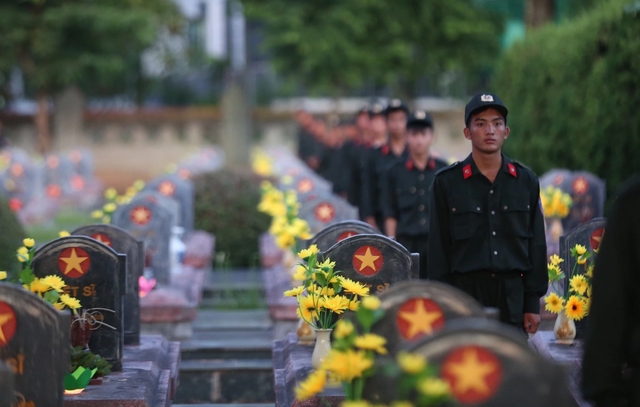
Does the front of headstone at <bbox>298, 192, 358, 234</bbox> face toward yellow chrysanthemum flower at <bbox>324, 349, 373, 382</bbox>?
yes

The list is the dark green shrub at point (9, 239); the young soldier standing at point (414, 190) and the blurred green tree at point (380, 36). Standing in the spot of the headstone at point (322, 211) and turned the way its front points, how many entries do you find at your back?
1

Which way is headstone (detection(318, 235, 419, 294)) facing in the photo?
toward the camera

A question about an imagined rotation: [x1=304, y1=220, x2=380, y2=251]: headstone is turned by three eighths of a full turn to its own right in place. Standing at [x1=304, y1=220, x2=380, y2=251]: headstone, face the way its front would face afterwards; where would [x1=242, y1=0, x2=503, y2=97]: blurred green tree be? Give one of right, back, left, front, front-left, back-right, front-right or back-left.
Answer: front-right

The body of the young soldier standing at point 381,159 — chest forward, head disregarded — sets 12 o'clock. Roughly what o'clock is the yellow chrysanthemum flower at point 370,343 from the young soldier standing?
The yellow chrysanthemum flower is roughly at 12 o'clock from the young soldier standing.

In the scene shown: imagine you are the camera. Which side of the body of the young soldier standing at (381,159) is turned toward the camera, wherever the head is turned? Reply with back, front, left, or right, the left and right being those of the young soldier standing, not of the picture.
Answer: front

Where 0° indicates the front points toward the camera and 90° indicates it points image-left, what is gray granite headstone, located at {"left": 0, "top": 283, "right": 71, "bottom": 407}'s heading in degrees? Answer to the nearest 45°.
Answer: approximately 0°

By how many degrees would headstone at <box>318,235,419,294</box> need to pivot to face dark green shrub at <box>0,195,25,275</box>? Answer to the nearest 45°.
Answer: approximately 135° to its right

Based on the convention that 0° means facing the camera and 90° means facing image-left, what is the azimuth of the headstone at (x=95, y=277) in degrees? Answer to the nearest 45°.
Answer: approximately 0°
